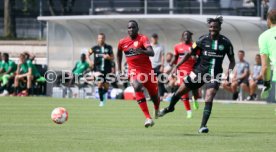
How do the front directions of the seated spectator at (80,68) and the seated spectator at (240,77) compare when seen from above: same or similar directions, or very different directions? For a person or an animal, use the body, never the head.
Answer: same or similar directions

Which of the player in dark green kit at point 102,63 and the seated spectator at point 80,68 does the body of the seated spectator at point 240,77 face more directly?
the player in dark green kit

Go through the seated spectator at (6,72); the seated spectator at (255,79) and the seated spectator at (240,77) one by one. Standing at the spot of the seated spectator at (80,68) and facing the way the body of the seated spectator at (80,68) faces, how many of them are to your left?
2

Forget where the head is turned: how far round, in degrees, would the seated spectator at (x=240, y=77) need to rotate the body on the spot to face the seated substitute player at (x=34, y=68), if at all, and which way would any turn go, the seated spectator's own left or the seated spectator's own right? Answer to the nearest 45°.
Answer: approximately 90° to the seated spectator's own right

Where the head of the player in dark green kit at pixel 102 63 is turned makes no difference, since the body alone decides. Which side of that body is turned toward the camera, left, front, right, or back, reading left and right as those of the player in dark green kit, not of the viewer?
front

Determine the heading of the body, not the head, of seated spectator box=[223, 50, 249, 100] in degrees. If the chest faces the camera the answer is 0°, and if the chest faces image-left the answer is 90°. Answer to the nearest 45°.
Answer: approximately 45°

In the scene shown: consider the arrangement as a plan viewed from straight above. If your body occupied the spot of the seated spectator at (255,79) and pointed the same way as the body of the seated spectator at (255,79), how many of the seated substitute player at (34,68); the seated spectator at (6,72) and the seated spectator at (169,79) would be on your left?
0

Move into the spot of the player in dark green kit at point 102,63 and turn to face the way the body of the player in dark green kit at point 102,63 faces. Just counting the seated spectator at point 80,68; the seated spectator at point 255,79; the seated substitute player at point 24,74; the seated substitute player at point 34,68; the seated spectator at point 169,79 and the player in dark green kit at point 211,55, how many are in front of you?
1

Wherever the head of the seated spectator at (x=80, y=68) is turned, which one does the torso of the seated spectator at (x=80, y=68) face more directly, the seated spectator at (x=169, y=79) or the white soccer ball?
the white soccer ball

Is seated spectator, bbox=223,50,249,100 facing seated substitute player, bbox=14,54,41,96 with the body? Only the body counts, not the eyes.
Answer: no

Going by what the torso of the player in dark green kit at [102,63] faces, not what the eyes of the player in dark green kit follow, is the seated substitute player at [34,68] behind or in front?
behind
